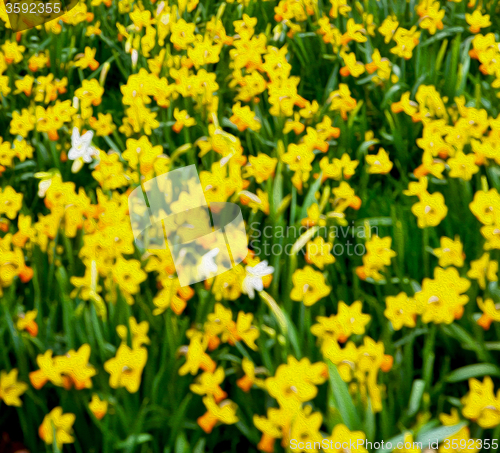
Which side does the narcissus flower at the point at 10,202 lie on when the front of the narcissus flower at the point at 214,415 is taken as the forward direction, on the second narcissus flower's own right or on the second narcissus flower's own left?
on the second narcissus flower's own right
